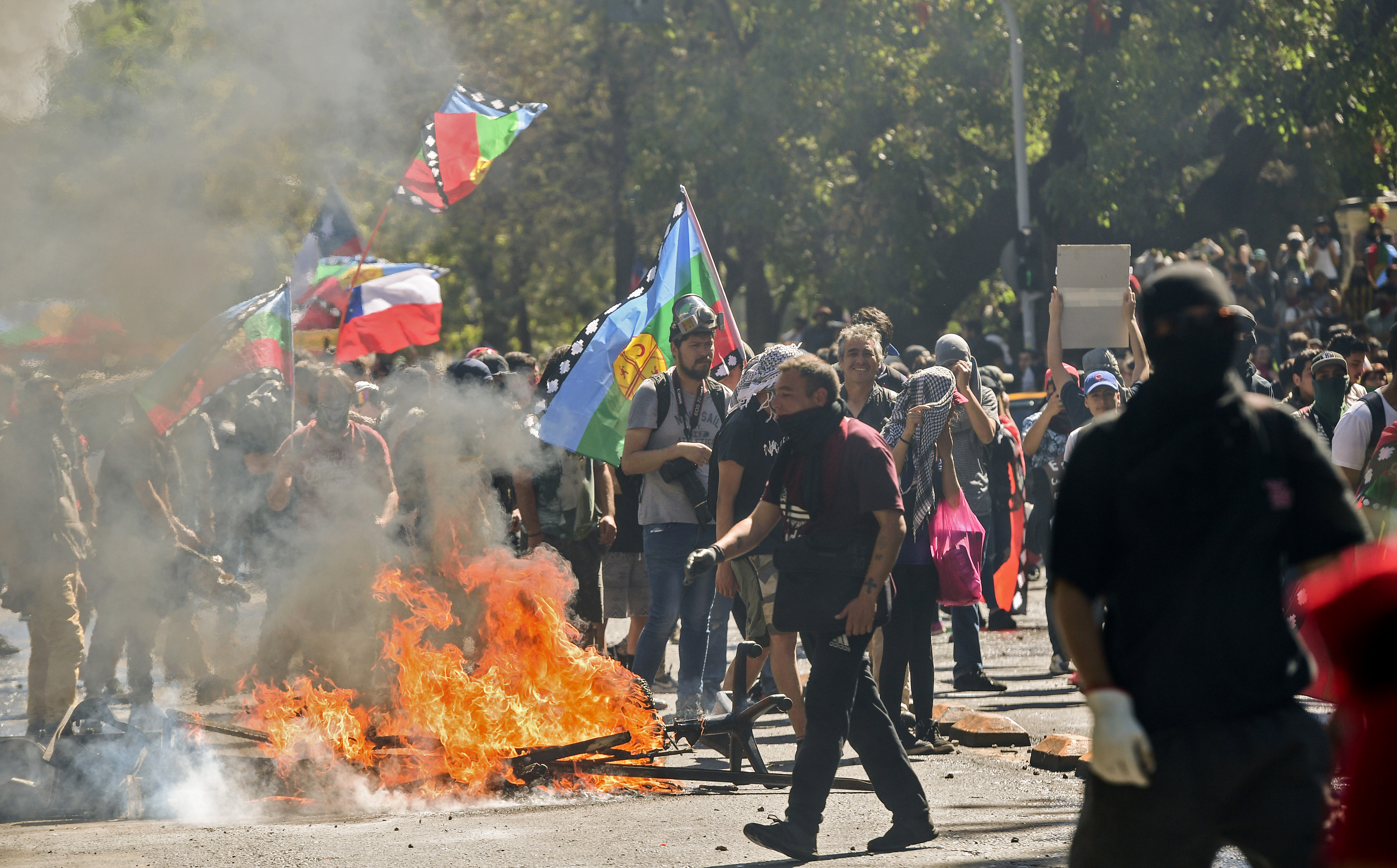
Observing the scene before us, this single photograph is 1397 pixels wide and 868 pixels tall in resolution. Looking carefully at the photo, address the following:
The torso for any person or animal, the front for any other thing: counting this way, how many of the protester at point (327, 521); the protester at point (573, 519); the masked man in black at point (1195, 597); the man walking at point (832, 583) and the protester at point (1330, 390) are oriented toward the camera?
4

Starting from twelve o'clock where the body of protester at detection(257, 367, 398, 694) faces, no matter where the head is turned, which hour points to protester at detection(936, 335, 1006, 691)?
protester at detection(936, 335, 1006, 691) is roughly at 9 o'clock from protester at detection(257, 367, 398, 694).

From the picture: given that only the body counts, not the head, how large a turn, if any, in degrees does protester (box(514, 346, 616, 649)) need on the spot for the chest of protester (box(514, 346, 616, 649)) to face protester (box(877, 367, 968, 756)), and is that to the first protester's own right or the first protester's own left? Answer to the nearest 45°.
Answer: approximately 45° to the first protester's own left

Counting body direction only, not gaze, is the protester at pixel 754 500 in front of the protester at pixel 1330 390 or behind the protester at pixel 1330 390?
in front

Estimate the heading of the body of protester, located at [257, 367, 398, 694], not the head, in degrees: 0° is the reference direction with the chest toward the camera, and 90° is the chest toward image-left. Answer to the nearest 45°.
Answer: approximately 0°

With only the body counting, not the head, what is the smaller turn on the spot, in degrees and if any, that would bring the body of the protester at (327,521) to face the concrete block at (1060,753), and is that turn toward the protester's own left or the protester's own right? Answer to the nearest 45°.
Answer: approximately 45° to the protester's own left

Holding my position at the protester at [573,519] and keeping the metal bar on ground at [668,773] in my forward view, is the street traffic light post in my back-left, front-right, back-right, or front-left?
back-left
